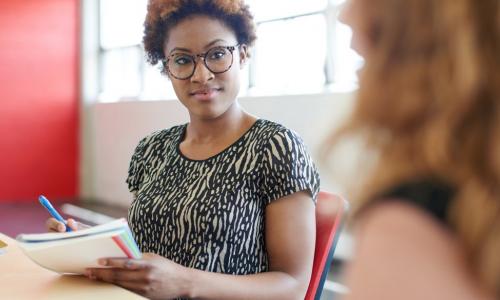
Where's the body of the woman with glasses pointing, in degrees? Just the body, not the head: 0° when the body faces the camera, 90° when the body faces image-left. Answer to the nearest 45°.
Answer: approximately 45°

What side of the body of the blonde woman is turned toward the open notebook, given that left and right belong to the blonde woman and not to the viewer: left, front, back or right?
front

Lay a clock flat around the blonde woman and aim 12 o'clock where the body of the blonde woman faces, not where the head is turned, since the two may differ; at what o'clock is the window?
The window is roughly at 1 o'clock from the blonde woman.

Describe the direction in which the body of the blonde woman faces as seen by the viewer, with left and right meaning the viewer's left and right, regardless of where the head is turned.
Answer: facing away from the viewer and to the left of the viewer

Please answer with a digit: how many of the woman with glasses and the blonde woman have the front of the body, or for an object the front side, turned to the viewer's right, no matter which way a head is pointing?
0

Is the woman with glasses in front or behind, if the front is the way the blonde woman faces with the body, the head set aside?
in front

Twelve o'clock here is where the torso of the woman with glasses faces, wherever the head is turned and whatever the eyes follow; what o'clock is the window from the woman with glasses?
The window is roughly at 5 o'clock from the woman with glasses.

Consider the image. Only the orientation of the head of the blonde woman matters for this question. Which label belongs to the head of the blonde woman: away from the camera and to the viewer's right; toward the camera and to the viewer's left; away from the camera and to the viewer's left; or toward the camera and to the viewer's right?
away from the camera and to the viewer's left
